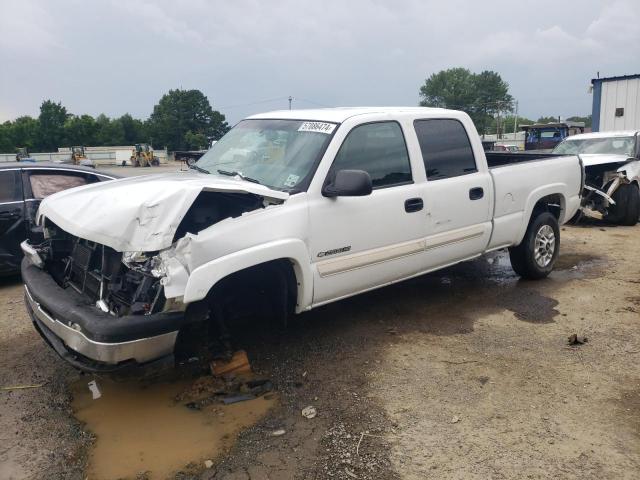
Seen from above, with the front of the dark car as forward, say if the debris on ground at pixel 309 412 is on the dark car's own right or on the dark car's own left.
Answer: on the dark car's own left

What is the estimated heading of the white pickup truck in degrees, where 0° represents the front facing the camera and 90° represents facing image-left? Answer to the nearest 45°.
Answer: approximately 45°

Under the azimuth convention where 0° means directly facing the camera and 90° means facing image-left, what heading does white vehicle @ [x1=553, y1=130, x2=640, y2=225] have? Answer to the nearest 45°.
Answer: approximately 45°

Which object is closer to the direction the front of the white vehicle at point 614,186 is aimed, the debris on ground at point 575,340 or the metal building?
the debris on ground

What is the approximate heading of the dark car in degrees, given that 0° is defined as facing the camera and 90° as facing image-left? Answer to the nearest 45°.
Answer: approximately 90°

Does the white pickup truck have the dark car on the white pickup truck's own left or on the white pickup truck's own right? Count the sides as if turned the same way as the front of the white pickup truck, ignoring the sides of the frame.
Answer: on the white pickup truck's own right

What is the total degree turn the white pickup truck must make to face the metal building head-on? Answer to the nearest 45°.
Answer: approximately 180°

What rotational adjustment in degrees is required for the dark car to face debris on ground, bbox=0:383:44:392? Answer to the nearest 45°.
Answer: approximately 90° to its left

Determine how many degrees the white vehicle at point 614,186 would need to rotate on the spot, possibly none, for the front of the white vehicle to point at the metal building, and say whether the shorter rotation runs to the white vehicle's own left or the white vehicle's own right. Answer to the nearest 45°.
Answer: approximately 135° to the white vehicle's own right
